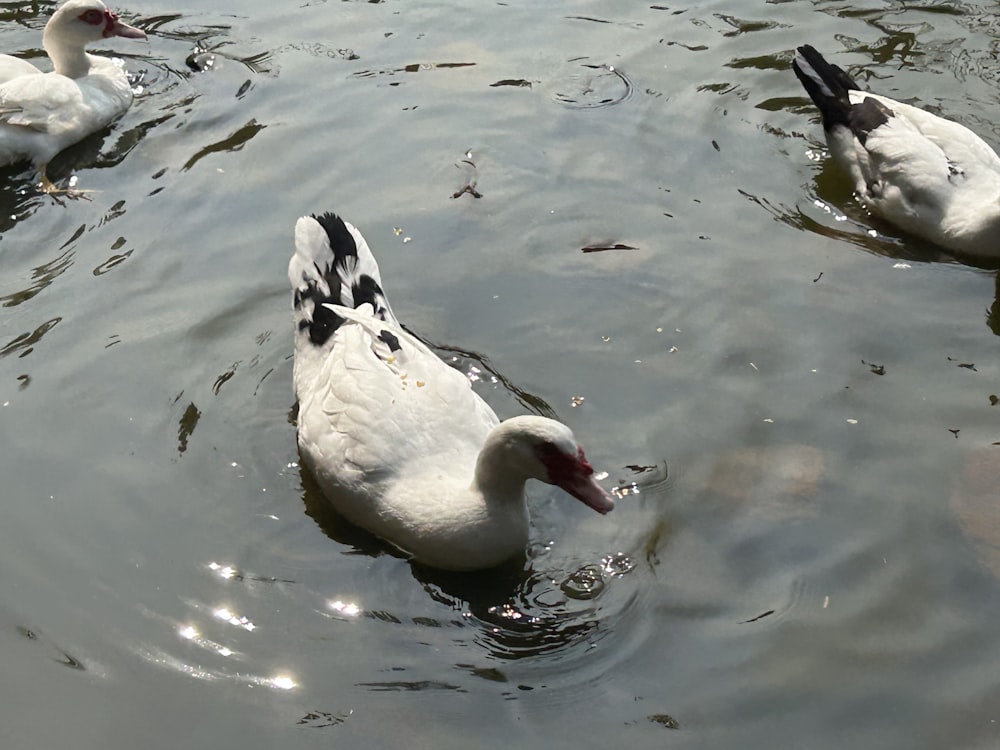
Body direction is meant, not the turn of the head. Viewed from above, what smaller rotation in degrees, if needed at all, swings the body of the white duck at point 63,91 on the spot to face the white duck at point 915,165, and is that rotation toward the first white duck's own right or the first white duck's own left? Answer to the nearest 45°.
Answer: approximately 45° to the first white duck's own right

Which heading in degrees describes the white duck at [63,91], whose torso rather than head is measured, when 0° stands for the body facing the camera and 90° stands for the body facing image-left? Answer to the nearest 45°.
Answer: approximately 270°

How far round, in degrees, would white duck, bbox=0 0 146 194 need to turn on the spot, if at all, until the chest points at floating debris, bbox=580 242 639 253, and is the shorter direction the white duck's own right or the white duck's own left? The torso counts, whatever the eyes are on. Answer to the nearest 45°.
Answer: approximately 45° to the white duck's own right

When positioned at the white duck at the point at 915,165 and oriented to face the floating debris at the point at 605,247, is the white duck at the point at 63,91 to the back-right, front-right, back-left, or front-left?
front-right

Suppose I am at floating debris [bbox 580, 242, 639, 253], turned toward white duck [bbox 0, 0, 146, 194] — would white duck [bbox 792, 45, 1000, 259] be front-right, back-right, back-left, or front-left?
back-right
